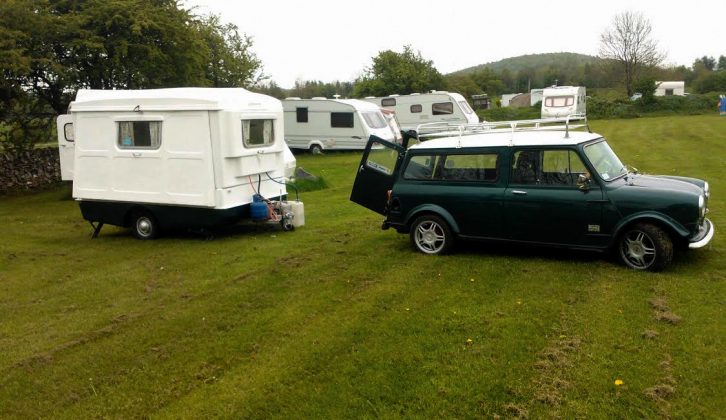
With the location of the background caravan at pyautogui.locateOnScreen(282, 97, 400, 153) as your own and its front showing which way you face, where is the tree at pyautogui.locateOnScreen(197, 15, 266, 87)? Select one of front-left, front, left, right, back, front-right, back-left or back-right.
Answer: back

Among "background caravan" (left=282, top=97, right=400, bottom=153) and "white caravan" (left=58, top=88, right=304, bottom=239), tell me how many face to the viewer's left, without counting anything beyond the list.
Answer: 0

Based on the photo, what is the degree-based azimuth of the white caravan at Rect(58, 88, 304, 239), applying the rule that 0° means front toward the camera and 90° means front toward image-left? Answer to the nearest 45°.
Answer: approximately 315°

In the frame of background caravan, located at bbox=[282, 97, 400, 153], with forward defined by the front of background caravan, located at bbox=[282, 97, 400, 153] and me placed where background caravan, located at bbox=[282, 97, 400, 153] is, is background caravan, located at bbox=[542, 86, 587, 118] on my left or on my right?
on my left

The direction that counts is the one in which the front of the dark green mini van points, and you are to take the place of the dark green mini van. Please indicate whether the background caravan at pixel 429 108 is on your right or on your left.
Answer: on your left

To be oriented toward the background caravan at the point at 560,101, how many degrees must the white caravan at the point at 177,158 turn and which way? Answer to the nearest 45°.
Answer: approximately 90° to its left

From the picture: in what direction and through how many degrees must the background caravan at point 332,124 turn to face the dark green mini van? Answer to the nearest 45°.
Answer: approximately 45° to its right

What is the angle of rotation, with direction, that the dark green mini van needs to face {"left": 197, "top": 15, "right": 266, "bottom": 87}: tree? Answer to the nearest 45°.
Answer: approximately 135° to its left

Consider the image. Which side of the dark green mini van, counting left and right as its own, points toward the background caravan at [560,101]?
left

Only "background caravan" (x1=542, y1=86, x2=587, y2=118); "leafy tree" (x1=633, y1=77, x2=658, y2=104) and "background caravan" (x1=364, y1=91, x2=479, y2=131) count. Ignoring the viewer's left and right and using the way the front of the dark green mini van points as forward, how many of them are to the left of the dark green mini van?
3

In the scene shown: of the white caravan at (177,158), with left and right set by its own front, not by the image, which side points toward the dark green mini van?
front

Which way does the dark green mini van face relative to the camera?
to the viewer's right
